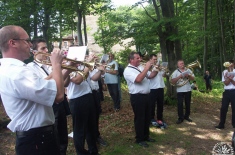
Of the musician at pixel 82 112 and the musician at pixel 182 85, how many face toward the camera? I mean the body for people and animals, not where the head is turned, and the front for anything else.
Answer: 1

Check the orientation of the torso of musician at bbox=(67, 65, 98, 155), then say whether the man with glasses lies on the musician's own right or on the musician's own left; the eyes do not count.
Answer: on the musician's own right

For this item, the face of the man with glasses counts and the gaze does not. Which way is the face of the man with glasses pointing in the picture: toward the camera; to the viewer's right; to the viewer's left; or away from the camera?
to the viewer's right

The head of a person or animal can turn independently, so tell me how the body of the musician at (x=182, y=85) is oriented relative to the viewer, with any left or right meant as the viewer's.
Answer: facing the viewer

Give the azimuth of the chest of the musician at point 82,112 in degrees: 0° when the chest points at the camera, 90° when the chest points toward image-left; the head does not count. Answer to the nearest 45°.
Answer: approximately 270°

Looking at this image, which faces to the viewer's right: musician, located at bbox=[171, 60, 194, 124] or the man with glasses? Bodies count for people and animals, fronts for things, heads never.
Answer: the man with glasses

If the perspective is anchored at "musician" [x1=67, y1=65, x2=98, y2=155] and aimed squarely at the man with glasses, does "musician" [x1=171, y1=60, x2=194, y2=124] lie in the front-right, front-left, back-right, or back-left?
back-left

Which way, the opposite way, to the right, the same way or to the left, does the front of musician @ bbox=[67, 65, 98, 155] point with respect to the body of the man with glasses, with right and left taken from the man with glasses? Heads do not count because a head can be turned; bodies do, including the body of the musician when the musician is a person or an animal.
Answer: the same way

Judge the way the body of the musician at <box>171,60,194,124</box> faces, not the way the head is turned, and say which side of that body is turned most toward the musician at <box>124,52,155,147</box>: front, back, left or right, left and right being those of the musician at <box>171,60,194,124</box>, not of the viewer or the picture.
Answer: front

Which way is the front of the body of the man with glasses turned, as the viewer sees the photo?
to the viewer's right

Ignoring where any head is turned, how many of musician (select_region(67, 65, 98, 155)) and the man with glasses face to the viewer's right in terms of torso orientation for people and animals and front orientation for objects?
2
